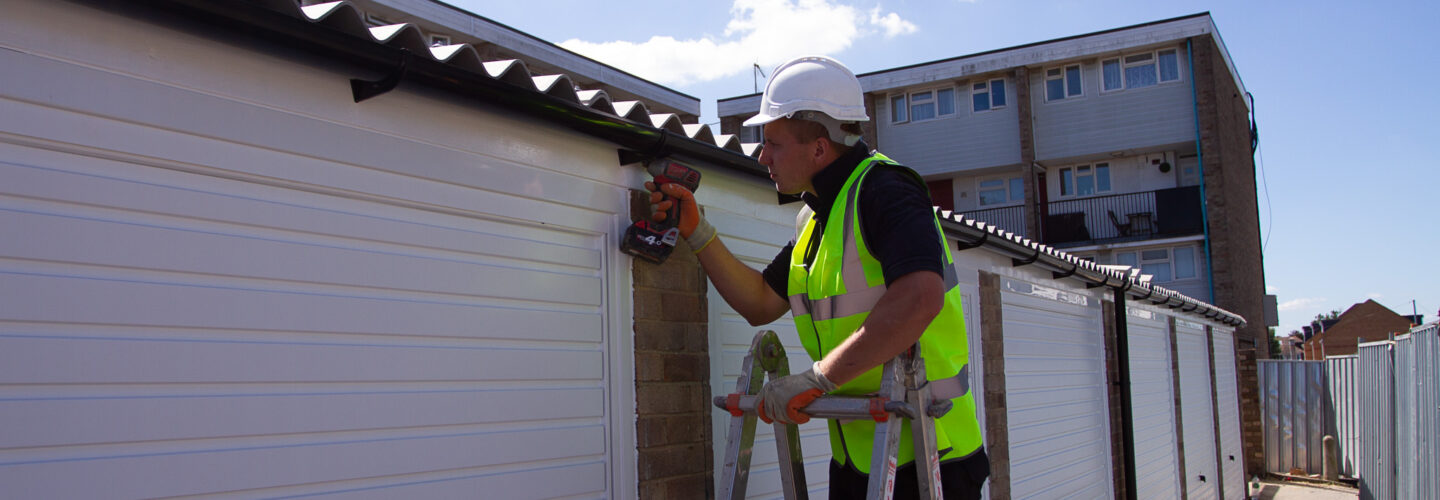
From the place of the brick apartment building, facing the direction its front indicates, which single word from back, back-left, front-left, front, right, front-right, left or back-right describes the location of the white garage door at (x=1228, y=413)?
front-left

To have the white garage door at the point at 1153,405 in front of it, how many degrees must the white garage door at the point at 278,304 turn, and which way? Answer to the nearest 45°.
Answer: approximately 90° to its left

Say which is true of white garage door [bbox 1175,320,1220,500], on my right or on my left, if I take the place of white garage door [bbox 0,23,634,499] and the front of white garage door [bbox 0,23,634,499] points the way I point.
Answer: on my left

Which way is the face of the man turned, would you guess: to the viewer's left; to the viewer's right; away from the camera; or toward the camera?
to the viewer's left

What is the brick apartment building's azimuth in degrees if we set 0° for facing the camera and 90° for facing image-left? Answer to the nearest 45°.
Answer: approximately 45°

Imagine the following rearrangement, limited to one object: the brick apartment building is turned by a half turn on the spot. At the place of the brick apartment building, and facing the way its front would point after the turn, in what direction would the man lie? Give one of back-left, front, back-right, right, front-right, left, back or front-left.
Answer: back-right
